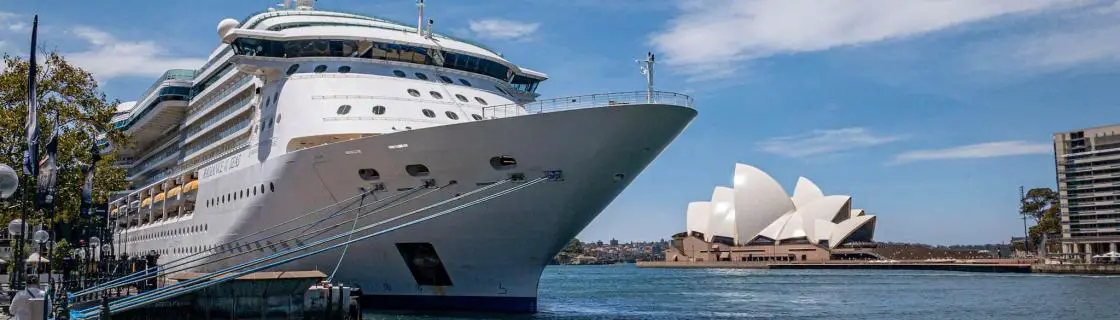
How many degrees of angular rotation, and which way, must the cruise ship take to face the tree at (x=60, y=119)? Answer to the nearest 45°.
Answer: approximately 135° to its right

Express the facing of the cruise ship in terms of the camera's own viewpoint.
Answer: facing the viewer and to the right of the viewer

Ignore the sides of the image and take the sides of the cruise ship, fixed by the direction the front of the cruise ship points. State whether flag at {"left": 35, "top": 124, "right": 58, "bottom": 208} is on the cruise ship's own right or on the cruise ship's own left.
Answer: on the cruise ship's own right

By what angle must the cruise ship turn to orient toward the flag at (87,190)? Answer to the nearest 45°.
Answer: approximately 135° to its right

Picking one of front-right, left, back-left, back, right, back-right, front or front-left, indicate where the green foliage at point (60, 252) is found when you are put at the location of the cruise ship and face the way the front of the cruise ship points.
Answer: back
